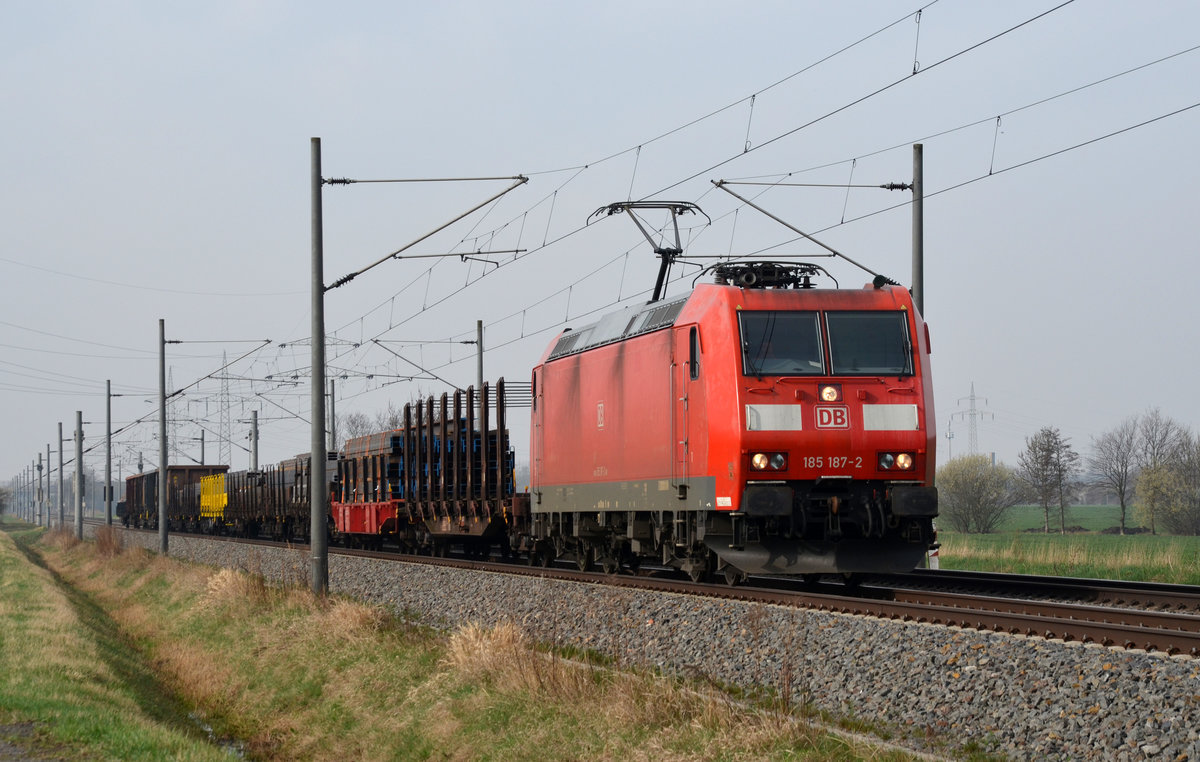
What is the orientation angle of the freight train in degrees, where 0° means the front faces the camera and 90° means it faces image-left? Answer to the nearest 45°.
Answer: approximately 315°
